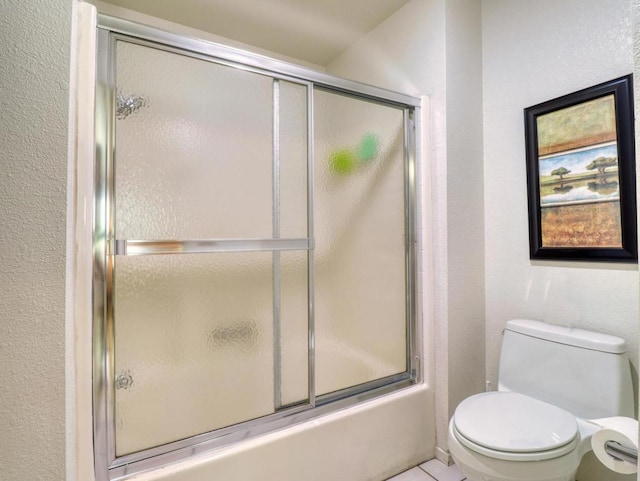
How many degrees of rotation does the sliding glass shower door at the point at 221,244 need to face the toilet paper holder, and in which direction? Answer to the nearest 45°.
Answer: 0° — it already faces it

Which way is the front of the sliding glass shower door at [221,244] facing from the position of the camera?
facing the viewer and to the right of the viewer

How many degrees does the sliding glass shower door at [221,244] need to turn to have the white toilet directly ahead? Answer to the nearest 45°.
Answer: approximately 45° to its left

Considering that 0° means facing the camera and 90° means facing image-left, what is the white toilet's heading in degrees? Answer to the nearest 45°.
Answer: approximately 45°

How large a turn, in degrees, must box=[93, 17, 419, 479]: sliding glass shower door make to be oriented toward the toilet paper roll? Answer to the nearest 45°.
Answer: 0° — it already faces it

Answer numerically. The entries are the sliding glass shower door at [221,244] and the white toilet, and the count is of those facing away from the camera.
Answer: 0
